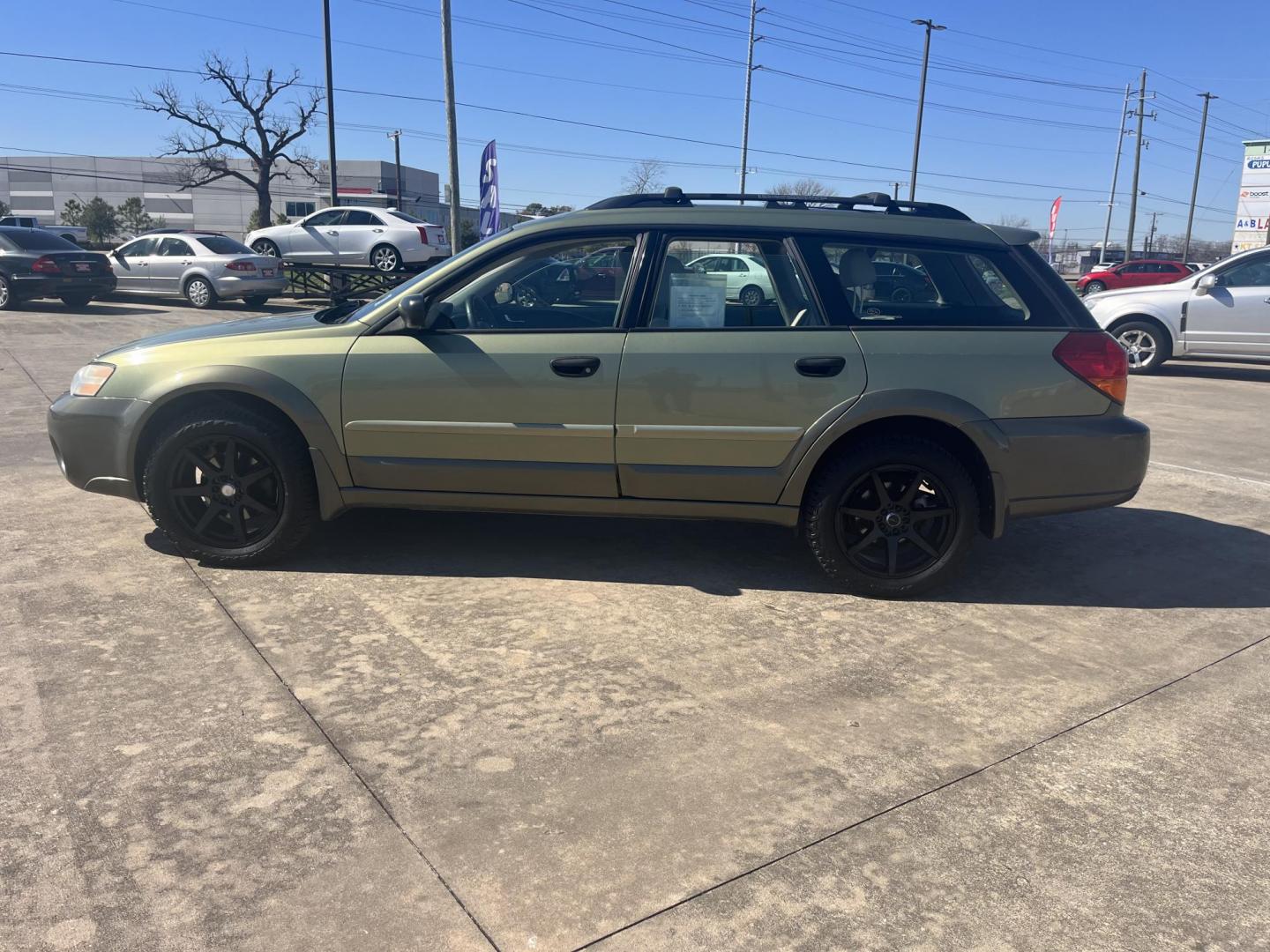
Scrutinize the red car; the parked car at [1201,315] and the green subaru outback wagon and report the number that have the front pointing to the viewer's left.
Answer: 3

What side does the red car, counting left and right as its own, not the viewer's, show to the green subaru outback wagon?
left

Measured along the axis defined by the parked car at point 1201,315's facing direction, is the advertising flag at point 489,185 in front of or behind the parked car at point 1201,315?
in front

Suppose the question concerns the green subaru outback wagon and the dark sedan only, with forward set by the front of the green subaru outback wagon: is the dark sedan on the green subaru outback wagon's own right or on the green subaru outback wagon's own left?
on the green subaru outback wagon's own right

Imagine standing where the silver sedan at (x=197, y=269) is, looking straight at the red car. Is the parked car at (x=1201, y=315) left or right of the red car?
right

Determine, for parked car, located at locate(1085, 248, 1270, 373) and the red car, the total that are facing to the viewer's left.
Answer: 2

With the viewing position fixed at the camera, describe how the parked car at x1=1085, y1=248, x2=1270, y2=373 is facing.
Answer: facing to the left of the viewer

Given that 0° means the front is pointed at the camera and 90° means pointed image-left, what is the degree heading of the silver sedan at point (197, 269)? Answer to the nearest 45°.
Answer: approximately 135°

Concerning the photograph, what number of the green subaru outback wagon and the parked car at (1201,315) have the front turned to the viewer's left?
2

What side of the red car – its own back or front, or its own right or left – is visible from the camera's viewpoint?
left

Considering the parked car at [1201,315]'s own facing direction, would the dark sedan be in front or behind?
in front
